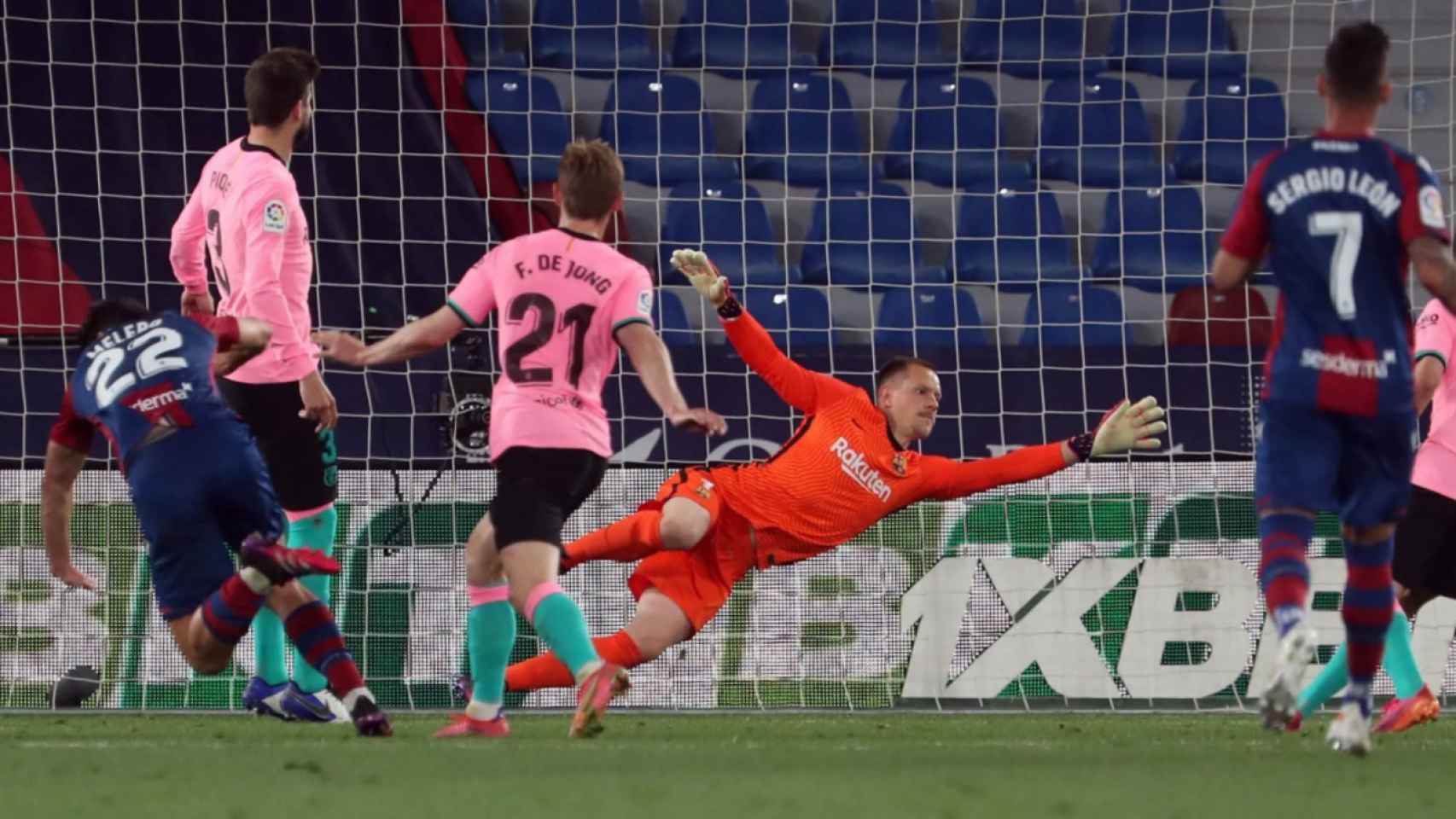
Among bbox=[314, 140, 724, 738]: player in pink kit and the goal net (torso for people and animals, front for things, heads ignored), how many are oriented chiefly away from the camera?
1

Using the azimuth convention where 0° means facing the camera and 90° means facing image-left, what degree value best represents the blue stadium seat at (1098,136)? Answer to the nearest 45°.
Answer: approximately 0°

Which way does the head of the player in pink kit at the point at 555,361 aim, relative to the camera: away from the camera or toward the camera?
away from the camera

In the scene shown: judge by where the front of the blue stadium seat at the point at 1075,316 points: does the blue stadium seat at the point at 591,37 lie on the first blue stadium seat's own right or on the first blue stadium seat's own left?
on the first blue stadium seat's own right

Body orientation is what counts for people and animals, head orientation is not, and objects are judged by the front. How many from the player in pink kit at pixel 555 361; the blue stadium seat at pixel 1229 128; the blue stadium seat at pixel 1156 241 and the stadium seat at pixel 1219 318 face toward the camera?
3

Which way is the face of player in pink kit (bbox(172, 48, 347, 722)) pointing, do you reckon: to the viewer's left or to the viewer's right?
to the viewer's right
